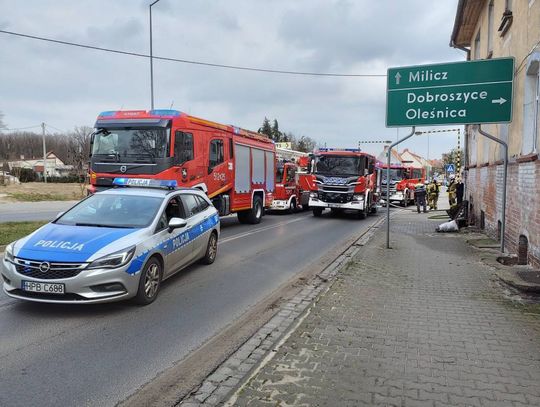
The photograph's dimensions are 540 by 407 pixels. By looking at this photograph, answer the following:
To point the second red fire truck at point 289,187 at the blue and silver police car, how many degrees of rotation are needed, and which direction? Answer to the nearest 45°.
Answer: approximately 45° to its left

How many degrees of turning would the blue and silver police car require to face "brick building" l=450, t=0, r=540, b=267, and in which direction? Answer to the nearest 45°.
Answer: approximately 135° to its left

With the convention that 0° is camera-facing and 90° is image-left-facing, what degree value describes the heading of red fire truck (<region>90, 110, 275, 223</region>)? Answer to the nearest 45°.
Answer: approximately 45°

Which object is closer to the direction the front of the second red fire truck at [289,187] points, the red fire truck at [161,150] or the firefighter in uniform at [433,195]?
the red fire truck

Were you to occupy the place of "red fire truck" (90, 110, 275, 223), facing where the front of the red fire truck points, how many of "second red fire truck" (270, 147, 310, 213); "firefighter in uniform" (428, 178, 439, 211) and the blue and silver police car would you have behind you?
2

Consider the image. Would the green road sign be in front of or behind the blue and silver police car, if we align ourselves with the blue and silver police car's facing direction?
behind

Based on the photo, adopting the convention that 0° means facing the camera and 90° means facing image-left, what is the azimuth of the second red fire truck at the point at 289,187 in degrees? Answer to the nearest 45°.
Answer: approximately 45°

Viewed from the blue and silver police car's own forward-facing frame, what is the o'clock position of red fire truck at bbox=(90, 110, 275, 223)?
The red fire truck is roughly at 5 o'clock from the blue and silver police car.

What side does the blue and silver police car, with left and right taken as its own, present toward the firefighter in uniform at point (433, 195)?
back

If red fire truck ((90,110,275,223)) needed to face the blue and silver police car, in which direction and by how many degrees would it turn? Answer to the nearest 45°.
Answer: approximately 45° to its left

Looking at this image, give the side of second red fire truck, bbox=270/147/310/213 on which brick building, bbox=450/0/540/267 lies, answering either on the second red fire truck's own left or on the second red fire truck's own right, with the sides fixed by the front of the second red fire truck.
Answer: on the second red fire truck's own left

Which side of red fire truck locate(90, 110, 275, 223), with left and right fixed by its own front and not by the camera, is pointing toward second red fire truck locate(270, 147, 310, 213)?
back
